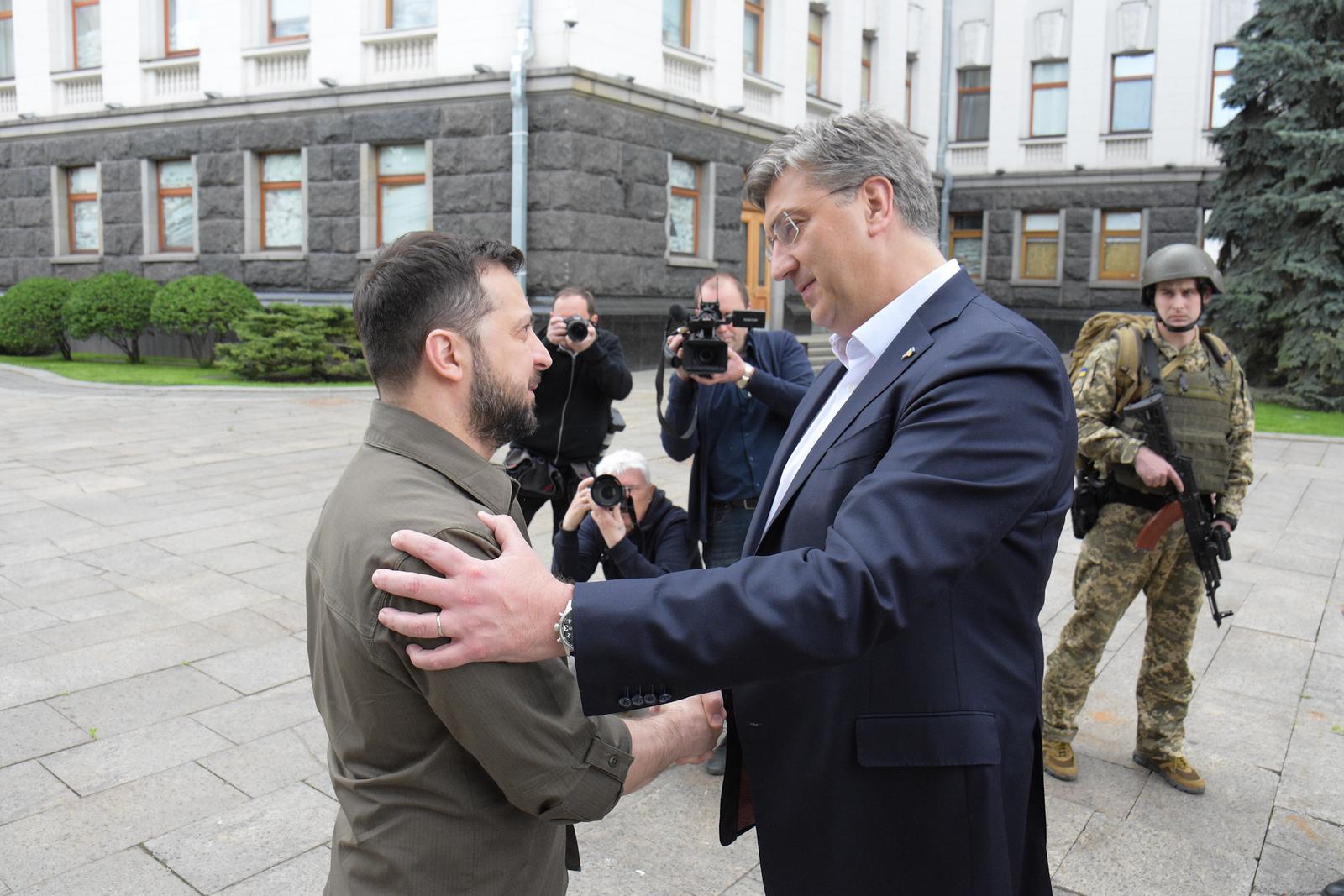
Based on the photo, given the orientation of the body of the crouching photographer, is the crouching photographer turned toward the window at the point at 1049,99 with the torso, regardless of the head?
no

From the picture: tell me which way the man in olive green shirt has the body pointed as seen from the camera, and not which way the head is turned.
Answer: to the viewer's right

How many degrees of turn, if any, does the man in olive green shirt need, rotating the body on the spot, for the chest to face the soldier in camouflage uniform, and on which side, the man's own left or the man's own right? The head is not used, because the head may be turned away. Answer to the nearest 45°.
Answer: approximately 45° to the man's own left

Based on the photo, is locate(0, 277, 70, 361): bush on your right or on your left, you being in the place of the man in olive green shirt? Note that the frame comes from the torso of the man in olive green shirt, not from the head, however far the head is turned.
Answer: on your left

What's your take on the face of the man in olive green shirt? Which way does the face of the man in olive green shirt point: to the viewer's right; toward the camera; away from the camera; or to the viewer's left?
to the viewer's right

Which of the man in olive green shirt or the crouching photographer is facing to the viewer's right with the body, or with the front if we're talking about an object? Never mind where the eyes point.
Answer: the man in olive green shirt

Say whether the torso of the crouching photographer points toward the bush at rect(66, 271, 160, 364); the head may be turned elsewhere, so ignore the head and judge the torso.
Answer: no

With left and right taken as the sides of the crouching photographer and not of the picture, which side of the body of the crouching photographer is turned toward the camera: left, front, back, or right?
front

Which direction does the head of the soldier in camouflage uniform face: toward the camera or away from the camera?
toward the camera

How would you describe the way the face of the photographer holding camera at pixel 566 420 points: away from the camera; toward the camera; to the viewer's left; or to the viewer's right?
toward the camera

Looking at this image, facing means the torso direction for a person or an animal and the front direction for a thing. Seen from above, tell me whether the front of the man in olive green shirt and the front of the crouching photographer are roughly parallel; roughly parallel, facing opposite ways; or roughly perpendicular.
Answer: roughly perpendicular

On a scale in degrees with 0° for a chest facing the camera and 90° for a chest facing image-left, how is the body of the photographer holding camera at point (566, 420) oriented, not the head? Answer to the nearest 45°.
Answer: approximately 0°

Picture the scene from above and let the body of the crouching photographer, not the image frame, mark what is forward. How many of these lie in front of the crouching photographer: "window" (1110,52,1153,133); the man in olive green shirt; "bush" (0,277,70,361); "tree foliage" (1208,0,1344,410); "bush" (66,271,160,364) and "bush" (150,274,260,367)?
1

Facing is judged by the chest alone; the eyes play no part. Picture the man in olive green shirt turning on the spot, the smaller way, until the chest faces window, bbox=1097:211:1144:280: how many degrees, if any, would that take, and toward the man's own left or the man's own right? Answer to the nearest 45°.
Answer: approximately 45° to the man's own left

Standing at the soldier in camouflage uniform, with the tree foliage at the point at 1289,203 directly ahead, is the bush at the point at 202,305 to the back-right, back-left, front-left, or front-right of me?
front-left

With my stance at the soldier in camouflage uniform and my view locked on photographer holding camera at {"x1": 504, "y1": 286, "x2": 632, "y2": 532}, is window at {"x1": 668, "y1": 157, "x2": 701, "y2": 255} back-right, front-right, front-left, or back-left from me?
front-right

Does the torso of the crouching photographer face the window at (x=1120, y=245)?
no

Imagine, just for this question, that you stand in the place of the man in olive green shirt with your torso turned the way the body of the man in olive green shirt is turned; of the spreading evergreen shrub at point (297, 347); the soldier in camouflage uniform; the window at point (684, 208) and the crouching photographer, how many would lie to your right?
0

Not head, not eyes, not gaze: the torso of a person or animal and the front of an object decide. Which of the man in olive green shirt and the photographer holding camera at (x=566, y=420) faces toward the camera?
the photographer holding camera
